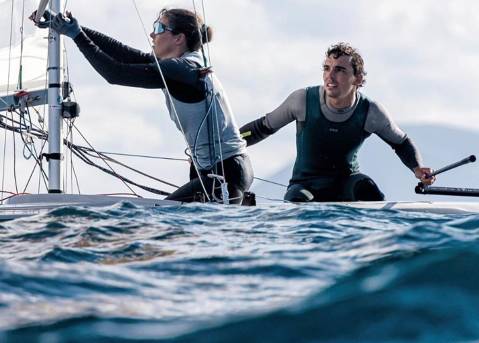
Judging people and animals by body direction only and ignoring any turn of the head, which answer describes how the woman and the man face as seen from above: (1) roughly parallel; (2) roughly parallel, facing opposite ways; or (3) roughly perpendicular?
roughly perpendicular

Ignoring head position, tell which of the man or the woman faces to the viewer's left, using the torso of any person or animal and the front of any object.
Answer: the woman

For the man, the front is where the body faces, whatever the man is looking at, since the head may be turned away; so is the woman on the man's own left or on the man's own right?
on the man's own right

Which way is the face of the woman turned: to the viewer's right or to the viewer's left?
to the viewer's left

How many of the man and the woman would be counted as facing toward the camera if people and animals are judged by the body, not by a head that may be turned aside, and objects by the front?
1

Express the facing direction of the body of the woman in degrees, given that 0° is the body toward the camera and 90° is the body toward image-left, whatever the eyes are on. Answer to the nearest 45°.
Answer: approximately 90°

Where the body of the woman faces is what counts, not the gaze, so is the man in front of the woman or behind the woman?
behind
